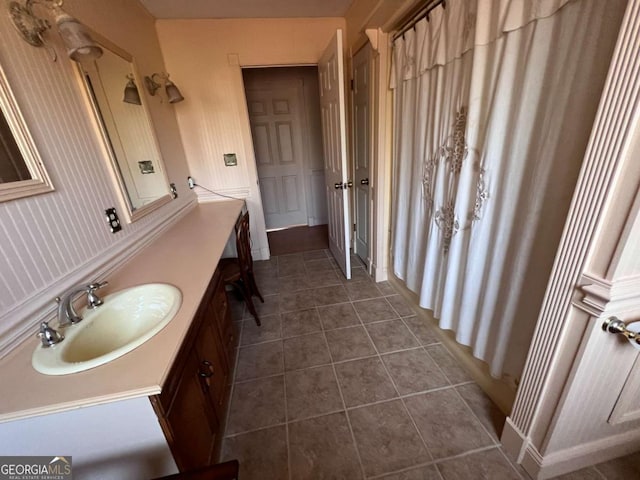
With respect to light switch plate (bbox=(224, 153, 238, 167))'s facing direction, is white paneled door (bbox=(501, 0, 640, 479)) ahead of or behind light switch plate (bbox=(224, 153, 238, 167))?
ahead

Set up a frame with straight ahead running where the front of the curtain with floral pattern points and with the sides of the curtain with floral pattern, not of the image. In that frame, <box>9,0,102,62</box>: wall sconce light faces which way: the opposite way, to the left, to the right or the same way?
the opposite way

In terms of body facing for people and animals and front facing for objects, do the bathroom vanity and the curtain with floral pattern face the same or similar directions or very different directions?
very different directions

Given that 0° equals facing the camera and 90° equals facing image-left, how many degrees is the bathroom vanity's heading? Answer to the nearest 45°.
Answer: approximately 315°

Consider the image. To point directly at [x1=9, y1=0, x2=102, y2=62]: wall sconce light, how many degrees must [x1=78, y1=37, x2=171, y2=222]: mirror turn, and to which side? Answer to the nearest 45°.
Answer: approximately 45° to its right

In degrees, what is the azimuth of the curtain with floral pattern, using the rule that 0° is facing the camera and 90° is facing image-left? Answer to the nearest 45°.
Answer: approximately 45°

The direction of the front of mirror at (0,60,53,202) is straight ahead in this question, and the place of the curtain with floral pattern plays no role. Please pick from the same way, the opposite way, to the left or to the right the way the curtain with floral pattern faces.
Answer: the opposite way

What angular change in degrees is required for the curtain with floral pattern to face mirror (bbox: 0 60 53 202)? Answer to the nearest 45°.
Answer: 0° — it already faces it

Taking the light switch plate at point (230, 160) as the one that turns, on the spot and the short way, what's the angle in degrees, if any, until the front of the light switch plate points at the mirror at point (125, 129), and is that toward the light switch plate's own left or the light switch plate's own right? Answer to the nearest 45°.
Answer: approximately 45° to the light switch plate's own right

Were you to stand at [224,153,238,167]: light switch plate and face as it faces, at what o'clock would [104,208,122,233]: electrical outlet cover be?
The electrical outlet cover is roughly at 1 o'clock from the light switch plate.

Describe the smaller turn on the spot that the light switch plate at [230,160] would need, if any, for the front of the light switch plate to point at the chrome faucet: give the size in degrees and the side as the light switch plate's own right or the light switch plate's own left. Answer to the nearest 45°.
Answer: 0° — it already faces it

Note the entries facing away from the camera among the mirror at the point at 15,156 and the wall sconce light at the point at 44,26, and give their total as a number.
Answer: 0

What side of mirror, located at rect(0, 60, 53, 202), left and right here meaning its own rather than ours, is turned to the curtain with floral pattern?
front

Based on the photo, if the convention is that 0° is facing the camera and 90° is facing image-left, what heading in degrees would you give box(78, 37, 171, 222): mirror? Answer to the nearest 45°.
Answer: approximately 315°
